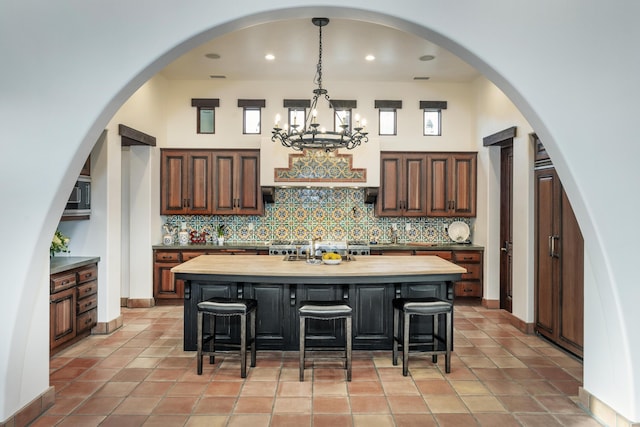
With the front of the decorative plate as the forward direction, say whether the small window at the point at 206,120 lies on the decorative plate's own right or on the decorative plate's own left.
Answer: on the decorative plate's own right

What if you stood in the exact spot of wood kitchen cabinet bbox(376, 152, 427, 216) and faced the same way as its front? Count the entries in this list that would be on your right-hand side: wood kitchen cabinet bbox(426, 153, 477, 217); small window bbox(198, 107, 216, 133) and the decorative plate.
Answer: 1

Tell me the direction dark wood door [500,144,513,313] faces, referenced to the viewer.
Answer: facing to the left of the viewer

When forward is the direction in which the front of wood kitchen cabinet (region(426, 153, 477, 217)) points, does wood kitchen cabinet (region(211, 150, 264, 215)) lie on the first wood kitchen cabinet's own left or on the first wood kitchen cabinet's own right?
on the first wood kitchen cabinet's own right

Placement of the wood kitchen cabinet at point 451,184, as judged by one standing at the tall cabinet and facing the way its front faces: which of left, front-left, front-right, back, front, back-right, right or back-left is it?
right

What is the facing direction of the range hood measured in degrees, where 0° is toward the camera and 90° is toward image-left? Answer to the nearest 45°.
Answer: approximately 0°

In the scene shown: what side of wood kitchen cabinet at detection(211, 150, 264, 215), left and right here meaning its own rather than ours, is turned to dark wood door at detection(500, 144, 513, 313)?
left

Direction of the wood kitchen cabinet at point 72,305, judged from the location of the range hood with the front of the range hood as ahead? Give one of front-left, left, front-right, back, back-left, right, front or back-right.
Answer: front-right

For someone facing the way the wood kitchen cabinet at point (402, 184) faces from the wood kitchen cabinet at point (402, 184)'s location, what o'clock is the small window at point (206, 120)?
The small window is roughly at 3 o'clock from the wood kitchen cabinet.

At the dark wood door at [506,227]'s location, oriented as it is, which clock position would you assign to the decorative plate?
The decorative plate is roughly at 1 o'clock from the dark wood door.

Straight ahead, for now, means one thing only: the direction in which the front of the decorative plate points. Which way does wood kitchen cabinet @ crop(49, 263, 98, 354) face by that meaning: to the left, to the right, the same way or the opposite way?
to the left

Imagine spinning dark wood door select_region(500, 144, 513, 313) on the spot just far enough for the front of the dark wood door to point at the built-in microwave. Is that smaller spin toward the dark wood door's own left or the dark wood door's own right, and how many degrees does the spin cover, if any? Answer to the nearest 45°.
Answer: approximately 45° to the dark wood door's own left

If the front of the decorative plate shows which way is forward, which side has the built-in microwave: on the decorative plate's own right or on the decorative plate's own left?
on the decorative plate's own right
